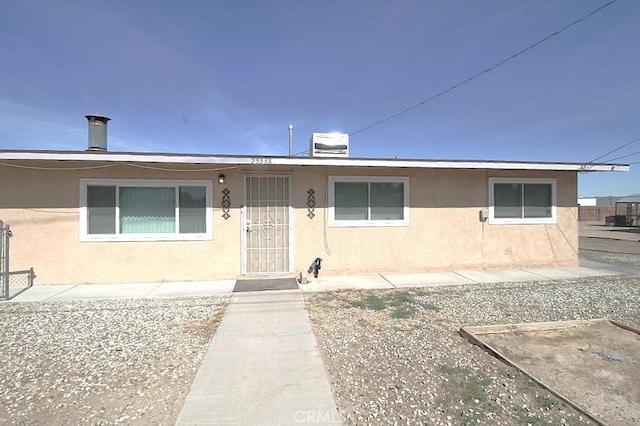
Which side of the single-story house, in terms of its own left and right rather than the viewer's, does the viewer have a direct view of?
front

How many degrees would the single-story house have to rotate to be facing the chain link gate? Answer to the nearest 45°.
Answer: approximately 90° to its right
